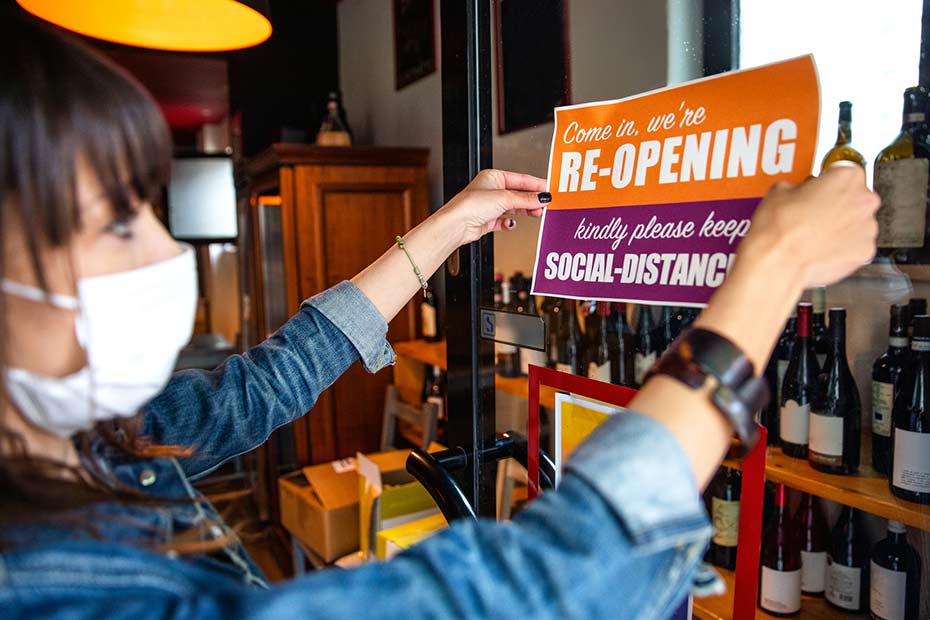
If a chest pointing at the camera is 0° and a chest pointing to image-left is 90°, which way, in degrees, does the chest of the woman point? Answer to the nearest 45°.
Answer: approximately 270°

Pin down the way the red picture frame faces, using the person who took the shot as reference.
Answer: facing the viewer and to the left of the viewer

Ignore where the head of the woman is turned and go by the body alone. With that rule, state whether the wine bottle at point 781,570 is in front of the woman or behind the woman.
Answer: in front

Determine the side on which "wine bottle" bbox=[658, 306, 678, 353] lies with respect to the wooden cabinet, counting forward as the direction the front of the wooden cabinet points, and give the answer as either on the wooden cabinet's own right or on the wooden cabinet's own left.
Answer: on the wooden cabinet's own left

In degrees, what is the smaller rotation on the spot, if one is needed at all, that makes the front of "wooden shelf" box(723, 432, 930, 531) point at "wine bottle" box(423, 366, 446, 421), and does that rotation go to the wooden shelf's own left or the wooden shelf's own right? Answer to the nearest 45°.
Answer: approximately 90° to the wooden shelf's own right
